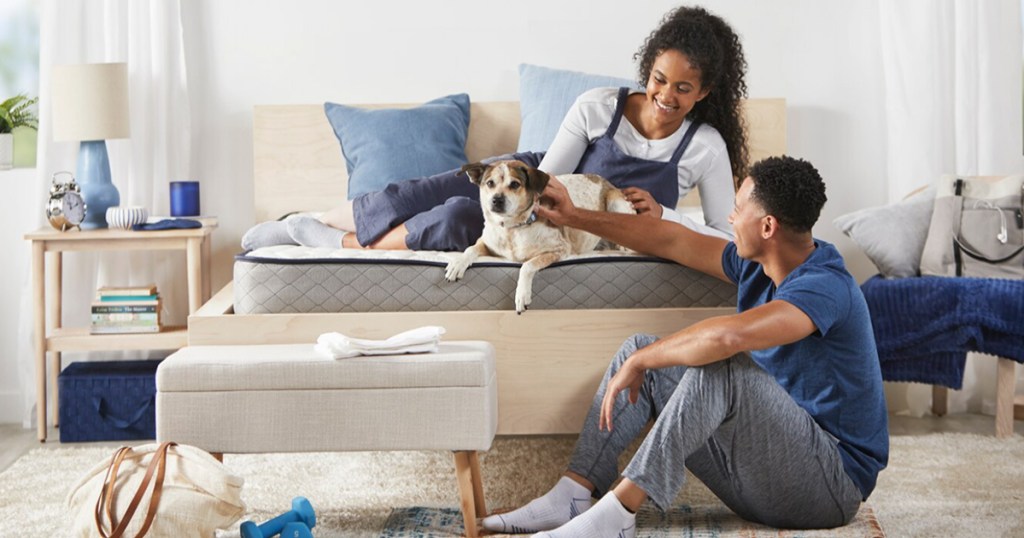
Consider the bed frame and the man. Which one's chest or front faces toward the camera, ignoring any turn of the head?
the bed frame

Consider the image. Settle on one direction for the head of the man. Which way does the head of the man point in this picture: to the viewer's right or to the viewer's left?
to the viewer's left

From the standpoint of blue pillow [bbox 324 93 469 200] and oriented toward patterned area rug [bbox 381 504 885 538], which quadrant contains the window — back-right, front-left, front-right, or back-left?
back-right

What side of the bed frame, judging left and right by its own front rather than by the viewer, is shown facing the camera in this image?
front

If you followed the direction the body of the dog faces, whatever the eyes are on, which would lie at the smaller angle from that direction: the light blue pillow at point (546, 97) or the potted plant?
the potted plant

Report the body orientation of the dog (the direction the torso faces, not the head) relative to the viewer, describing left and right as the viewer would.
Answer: facing the viewer and to the left of the viewer

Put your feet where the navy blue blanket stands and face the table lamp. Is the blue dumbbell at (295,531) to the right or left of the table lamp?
left

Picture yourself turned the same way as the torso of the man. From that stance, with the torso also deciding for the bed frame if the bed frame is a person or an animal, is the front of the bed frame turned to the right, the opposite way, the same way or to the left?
to the left

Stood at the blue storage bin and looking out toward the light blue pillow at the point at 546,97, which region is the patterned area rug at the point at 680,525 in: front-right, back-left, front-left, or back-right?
front-right

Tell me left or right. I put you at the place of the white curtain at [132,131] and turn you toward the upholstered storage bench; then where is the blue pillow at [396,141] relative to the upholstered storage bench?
left

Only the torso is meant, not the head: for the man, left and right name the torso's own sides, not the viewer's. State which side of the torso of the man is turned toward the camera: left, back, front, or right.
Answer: left

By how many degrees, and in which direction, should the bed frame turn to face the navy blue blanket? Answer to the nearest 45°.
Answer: approximately 135° to its left

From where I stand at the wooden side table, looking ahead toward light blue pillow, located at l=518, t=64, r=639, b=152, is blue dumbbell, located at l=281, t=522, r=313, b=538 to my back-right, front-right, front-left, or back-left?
front-right

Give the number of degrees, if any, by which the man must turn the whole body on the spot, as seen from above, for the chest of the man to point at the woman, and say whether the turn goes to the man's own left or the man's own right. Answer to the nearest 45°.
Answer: approximately 90° to the man's own right
